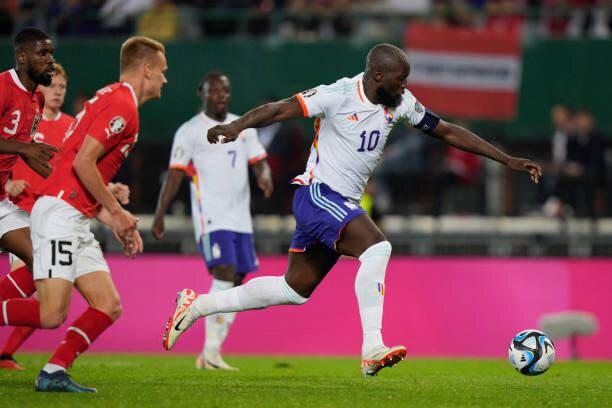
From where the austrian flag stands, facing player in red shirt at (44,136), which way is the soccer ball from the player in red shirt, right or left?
left

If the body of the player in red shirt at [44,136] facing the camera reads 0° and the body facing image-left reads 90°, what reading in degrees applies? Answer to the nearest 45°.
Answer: approximately 315°

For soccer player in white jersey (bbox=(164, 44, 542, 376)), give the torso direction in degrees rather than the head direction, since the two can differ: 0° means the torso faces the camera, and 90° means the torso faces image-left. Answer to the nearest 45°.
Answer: approximately 315°

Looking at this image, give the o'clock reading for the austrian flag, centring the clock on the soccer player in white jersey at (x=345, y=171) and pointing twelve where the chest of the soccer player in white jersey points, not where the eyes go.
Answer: The austrian flag is roughly at 8 o'clock from the soccer player in white jersey.

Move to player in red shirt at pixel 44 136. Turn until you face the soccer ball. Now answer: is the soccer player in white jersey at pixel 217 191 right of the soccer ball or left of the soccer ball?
left

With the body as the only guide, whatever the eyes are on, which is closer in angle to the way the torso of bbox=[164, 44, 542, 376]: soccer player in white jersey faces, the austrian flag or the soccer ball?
the soccer ball

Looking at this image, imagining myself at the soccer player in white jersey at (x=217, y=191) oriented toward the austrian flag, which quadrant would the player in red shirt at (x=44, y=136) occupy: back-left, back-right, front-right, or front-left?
back-left

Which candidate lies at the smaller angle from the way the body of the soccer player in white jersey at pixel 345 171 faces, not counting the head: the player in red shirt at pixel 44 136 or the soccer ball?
the soccer ball

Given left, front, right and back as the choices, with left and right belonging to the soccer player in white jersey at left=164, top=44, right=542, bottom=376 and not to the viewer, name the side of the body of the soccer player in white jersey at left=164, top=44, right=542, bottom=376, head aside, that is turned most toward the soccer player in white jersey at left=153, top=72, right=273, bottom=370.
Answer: back
